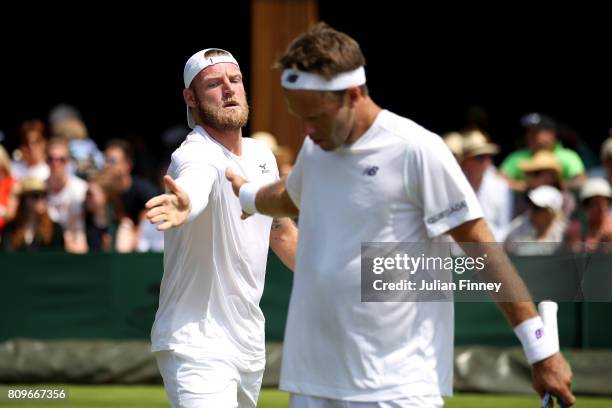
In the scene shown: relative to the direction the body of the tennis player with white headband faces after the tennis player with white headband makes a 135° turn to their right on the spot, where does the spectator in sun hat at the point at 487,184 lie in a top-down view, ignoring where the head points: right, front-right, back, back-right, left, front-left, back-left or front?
front

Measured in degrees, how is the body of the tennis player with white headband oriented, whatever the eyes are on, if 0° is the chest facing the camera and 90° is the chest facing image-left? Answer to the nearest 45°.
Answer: approximately 45°

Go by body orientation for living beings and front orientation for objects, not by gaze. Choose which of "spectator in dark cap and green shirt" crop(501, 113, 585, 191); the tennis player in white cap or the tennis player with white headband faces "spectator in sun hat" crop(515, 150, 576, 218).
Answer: "spectator in dark cap and green shirt" crop(501, 113, 585, 191)

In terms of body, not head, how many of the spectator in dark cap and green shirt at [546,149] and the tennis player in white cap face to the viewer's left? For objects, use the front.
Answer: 0

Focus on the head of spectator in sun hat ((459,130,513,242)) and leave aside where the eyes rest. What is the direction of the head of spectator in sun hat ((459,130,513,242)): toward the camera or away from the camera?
toward the camera

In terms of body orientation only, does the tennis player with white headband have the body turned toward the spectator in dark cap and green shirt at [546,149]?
no

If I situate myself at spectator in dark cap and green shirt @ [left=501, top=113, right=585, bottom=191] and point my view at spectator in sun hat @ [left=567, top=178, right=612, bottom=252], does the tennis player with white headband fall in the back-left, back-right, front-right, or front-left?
front-right

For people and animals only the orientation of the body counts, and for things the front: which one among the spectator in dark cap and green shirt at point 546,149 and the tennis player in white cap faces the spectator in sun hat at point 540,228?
the spectator in dark cap and green shirt at point 546,149

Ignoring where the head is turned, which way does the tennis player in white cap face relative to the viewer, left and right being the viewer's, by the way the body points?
facing the viewer and to the right of the viewer

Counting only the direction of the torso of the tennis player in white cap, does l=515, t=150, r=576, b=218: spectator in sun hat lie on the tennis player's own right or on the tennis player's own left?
on the tennis player's own left

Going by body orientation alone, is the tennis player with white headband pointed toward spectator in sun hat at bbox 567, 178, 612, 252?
no

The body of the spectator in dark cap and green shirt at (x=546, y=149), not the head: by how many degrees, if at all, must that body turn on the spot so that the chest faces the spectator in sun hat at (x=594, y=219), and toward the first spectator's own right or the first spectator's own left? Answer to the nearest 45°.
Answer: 0° — they already face them

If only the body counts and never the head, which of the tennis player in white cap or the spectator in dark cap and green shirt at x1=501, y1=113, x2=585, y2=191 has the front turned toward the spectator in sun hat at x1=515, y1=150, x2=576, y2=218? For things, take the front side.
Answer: the spectator in dark cap and green shirt at x1=501, y1=113, x2=585, y2=191

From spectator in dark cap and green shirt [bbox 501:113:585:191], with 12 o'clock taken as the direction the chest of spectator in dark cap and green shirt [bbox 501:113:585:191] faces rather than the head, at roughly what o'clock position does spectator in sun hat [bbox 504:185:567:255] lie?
spectator in sun hat [bbox 504:185:567:255] is roughly at 12 o'clock from spectator in dark cap and green shirt [bbox 501:113:585:191].

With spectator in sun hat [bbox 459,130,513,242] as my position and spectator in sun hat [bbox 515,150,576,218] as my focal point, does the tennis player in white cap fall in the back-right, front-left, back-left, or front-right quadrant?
back-right

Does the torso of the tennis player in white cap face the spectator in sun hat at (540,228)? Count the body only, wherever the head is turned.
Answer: no

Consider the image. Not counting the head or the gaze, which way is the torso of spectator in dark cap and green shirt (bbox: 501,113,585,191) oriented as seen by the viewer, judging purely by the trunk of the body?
toward the camera
